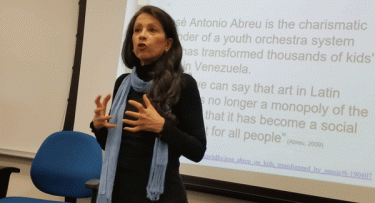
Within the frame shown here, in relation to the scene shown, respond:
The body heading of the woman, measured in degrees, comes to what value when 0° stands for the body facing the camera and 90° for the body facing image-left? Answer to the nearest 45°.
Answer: approximately 45°
